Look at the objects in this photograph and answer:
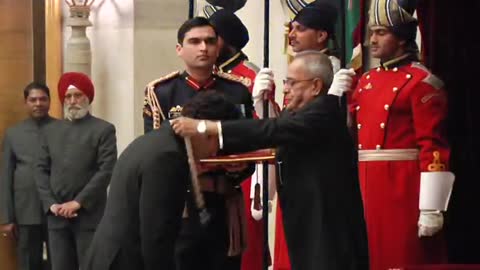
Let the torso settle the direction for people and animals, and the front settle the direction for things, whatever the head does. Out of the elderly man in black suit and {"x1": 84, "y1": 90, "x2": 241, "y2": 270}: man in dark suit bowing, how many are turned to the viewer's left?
1

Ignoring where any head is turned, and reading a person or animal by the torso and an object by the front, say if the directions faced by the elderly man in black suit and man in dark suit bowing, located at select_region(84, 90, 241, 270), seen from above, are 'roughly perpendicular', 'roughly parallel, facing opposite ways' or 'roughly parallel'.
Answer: roughly parallel, facing opposite ways

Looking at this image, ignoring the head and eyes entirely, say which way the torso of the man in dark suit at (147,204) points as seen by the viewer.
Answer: to the viewer's right

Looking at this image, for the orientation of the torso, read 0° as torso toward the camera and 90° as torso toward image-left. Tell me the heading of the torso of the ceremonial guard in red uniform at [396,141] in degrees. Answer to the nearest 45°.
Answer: approximately 45°

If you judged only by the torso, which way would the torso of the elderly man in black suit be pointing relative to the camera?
to the viewer's left

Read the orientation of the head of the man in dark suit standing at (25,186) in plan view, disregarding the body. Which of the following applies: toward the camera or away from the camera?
toward the camera

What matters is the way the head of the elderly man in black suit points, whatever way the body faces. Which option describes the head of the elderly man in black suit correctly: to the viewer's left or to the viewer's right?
to the viewer's left

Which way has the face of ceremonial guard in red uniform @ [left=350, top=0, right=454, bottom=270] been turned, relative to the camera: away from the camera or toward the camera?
toward the camera

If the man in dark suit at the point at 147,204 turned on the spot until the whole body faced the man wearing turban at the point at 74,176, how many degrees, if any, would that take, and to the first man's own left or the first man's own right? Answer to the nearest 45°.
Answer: approximately 90° to the first man's own left
